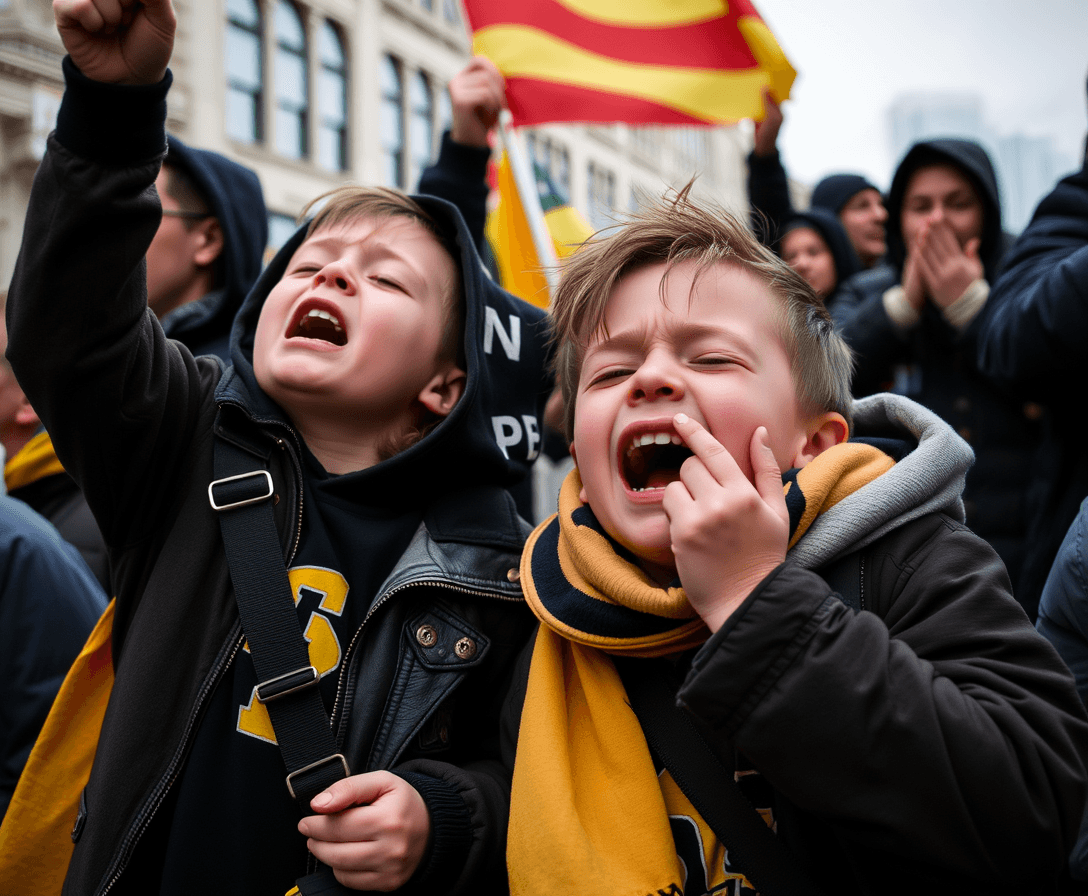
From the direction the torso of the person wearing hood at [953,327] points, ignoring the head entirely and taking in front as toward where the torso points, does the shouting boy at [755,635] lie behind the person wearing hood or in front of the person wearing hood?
in front

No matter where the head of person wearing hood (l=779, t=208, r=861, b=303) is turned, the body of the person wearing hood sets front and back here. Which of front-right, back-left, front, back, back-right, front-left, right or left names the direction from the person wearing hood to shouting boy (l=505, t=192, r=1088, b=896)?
front-left

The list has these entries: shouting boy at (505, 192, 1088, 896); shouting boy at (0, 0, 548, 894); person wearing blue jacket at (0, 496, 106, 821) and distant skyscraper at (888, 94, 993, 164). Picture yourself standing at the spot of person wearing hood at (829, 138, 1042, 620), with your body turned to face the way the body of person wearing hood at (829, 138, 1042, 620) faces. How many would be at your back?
1

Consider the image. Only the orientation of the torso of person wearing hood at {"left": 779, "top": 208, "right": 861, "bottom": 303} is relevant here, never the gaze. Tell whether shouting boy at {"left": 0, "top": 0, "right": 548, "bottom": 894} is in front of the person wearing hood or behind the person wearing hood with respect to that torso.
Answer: in front

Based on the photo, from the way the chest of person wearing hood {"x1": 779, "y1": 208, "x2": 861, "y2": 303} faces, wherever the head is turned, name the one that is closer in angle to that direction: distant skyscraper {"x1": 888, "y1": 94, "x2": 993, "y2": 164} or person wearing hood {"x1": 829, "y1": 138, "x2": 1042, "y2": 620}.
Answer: the person wearing hood

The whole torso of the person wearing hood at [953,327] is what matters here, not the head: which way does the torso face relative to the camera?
toward the camera

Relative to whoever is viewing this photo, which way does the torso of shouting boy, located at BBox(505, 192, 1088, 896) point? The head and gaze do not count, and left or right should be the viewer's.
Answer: facing the viewer and to the left of the viewer

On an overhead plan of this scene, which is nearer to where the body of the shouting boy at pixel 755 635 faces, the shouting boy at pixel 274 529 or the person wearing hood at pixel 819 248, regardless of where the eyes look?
the shouting boy

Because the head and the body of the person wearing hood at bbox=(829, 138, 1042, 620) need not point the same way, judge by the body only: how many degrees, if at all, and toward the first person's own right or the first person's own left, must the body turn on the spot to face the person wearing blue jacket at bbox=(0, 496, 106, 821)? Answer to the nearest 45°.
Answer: approximately 45° to the first person's own right

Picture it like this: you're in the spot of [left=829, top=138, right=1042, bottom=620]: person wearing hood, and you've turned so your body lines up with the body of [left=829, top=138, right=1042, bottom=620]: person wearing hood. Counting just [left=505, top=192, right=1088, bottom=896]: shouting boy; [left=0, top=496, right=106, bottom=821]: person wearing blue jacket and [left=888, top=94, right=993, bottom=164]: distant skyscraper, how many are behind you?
1
